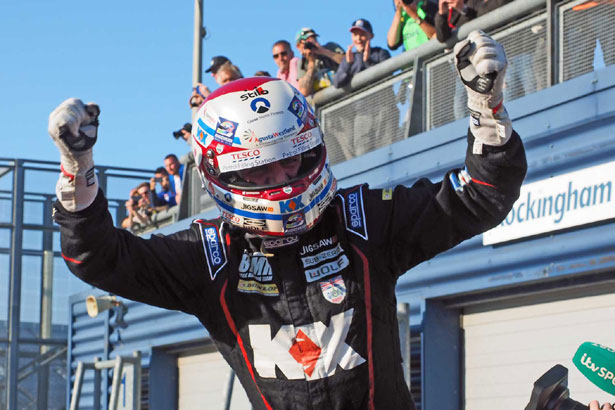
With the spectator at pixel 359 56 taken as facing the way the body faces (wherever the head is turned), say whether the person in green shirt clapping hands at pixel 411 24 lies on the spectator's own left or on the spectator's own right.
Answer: on the spectator's own left

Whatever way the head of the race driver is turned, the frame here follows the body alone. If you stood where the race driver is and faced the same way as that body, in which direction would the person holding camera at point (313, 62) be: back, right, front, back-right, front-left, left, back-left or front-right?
back
